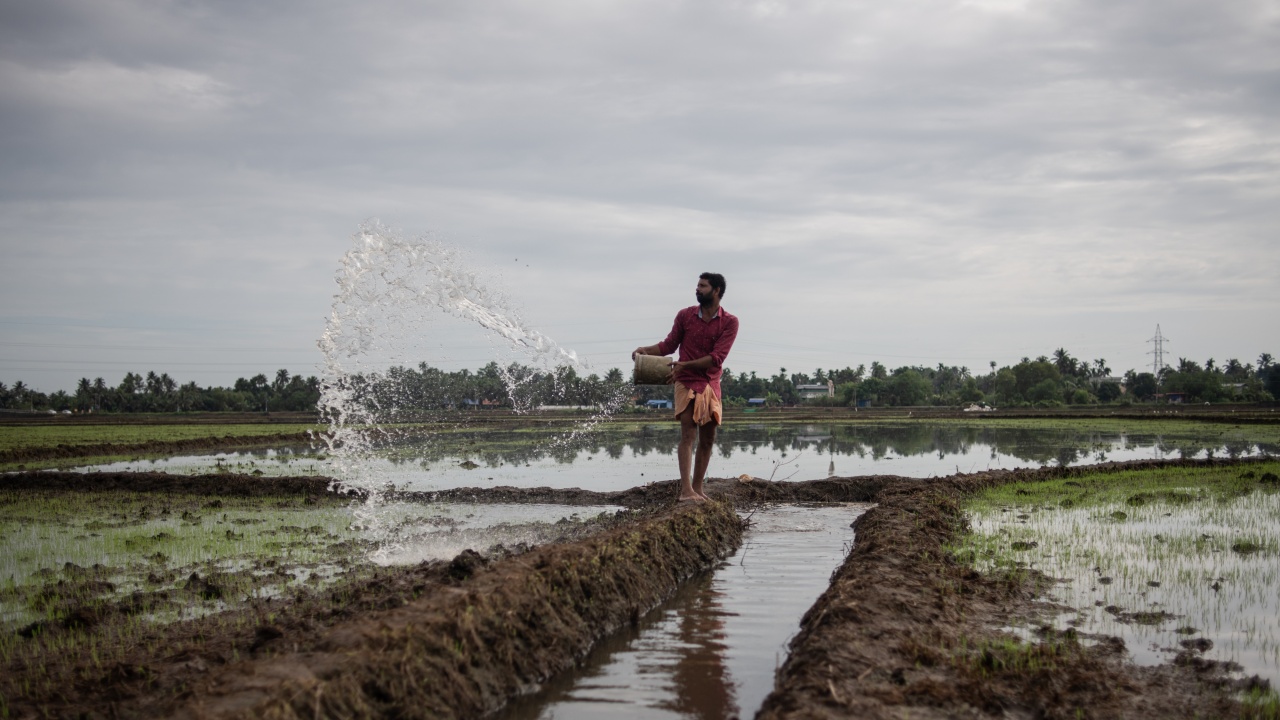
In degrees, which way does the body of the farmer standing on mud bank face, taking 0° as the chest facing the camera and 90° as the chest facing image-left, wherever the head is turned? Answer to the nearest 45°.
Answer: approximately 45°

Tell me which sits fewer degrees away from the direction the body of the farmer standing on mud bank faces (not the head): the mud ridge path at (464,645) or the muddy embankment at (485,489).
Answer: the mud ridge path

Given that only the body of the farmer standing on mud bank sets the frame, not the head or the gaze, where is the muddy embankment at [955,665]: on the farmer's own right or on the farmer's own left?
on the farmer's own left
